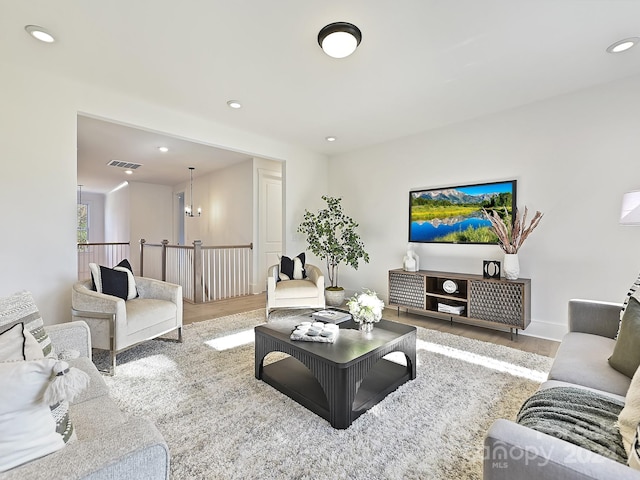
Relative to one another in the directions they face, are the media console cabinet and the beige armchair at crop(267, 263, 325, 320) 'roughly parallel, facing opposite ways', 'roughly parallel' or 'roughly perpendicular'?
roughly perpendicular

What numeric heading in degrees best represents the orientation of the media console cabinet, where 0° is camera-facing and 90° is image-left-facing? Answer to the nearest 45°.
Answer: approximately 45°

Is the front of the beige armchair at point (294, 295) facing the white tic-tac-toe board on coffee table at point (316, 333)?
yes

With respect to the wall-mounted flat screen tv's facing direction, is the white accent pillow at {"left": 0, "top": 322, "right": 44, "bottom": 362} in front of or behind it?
in front

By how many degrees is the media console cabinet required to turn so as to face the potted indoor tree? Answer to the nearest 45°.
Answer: approximately 45° to its right

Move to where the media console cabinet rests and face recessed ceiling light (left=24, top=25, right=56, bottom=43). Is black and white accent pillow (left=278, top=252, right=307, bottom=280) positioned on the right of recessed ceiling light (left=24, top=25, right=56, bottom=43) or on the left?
right

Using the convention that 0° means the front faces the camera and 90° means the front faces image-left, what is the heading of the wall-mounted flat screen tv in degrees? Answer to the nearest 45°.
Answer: approximately 45°

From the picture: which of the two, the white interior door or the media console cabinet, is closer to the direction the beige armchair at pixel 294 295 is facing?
the media console cabinet

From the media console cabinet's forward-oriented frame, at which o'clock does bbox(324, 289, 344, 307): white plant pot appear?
The white plant pot is roughly at 2 o'clock from the media console cabinet.

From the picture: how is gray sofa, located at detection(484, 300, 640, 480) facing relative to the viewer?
to the viewer's left

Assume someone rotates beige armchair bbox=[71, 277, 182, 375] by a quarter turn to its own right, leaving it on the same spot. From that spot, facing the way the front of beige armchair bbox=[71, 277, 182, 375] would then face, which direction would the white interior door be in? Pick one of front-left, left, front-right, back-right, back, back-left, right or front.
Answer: back

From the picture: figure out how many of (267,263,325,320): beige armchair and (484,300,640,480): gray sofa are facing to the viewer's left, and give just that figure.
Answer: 1

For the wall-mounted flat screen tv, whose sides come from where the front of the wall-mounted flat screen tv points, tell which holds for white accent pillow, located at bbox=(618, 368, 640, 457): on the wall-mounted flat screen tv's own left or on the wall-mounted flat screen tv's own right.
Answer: on the wall-mounted flat screen tv's own left
